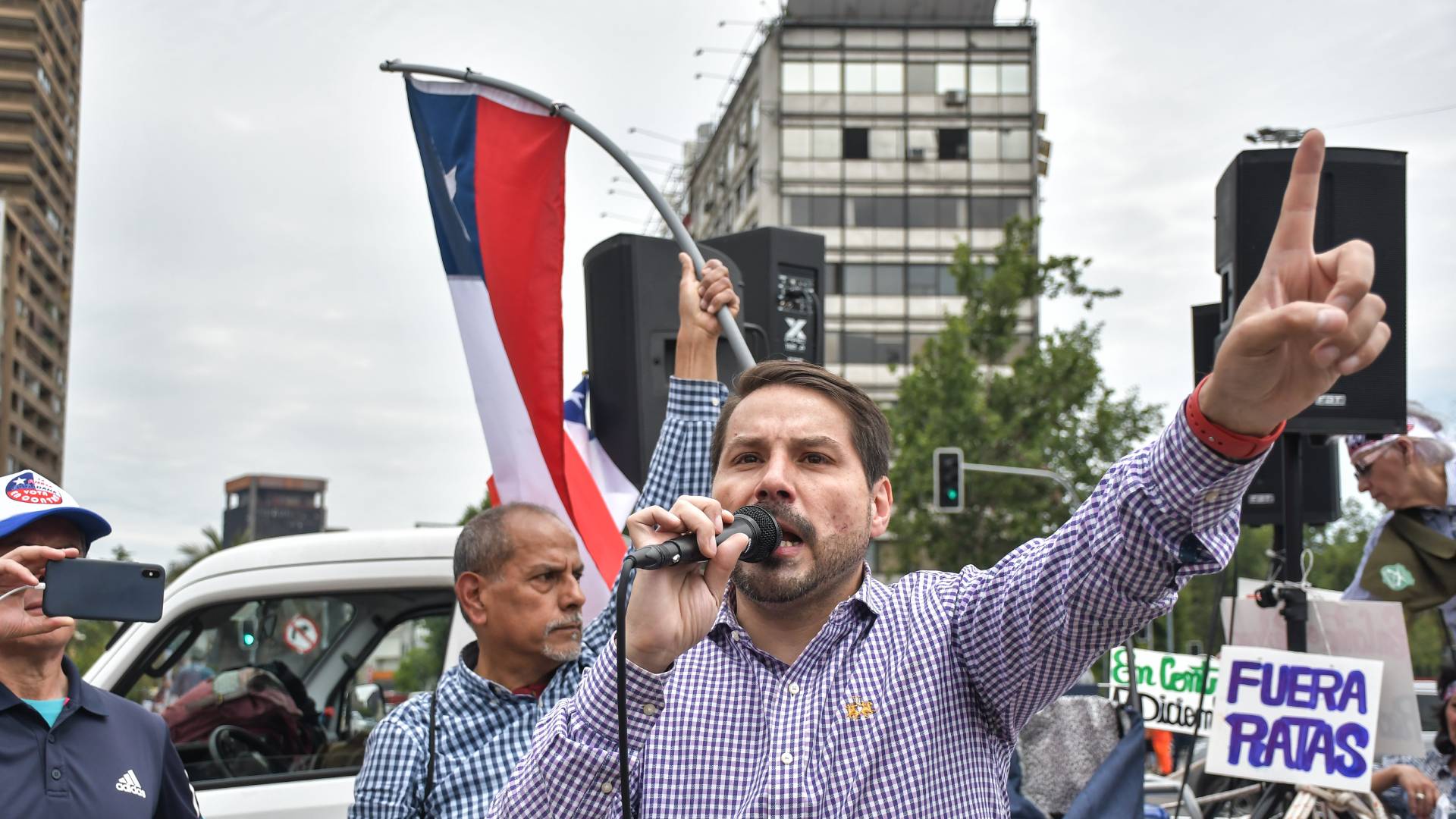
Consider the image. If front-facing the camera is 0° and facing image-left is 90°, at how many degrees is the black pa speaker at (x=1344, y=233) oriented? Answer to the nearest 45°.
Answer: approximately 0°

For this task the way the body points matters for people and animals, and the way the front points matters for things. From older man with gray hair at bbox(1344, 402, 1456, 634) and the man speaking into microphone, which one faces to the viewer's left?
the older man with gray hair

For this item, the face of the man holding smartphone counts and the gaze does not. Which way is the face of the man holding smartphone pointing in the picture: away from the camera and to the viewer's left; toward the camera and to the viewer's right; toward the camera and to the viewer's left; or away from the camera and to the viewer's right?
toward the camera and to the viewer's right

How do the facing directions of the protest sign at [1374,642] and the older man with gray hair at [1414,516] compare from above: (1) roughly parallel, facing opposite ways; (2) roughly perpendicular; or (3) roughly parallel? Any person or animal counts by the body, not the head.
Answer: roughly perpendicular

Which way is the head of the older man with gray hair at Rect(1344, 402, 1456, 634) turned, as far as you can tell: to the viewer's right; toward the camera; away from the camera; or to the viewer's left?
to the viewer's left

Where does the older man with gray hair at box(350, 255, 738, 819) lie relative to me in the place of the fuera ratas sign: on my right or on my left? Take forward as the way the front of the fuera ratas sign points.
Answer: on my right

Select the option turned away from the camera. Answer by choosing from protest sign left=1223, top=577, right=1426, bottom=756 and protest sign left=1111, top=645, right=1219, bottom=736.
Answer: protest sign left=1223, top=577, right=1426, bottom=756

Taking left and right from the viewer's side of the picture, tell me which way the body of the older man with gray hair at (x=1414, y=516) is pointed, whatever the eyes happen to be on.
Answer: facing to the left of the viewer
